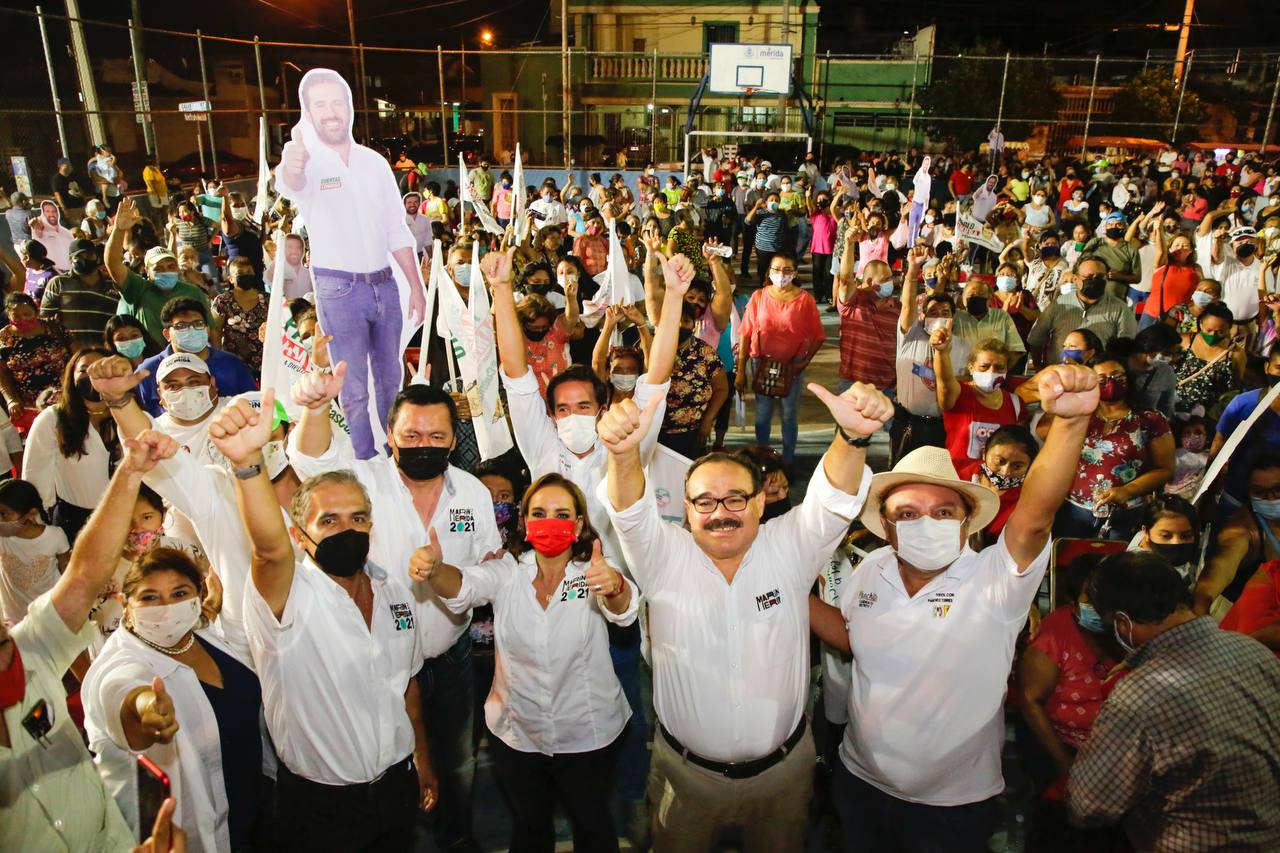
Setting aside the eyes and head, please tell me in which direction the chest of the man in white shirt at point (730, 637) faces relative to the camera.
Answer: toward the camera

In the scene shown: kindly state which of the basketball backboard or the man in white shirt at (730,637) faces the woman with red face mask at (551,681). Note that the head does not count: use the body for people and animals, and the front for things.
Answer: the basketball backboard

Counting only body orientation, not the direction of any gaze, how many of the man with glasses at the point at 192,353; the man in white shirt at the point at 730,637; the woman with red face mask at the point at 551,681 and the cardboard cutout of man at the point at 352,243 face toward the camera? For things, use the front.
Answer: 4

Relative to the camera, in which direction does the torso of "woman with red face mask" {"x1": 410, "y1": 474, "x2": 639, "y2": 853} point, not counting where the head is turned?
toward the camera

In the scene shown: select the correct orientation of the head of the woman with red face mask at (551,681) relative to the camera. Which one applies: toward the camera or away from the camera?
toward the camera

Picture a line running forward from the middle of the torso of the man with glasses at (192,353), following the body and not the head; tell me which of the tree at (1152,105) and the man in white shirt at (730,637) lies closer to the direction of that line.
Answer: the man in white shirt

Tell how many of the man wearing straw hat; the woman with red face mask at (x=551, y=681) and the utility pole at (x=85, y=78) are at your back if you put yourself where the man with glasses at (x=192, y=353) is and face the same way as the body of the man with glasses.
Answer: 1

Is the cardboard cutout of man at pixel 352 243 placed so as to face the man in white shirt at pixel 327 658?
yes

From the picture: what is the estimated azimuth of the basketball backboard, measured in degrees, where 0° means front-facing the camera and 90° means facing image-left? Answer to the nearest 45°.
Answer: approximately 0°

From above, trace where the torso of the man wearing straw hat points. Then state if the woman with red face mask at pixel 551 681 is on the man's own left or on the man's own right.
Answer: on the man's own right

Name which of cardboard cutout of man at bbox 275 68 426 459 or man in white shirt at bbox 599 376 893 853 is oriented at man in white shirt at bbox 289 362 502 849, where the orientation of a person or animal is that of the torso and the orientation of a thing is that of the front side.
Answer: the cardboard cutout of man

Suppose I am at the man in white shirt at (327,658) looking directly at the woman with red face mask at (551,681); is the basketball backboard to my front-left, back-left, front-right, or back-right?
front-left

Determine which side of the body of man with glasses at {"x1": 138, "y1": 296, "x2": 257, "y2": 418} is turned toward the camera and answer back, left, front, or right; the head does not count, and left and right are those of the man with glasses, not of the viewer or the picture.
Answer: front
